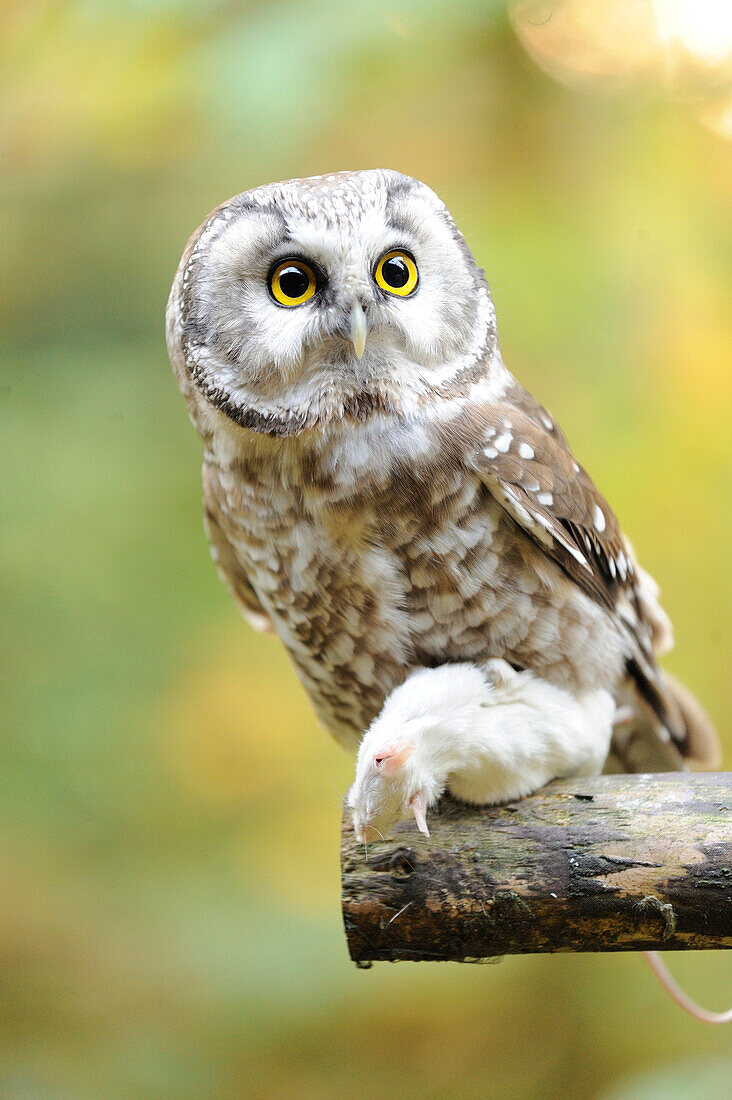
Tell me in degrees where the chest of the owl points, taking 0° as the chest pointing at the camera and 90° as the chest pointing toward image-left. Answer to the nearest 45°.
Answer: approximately 45°
